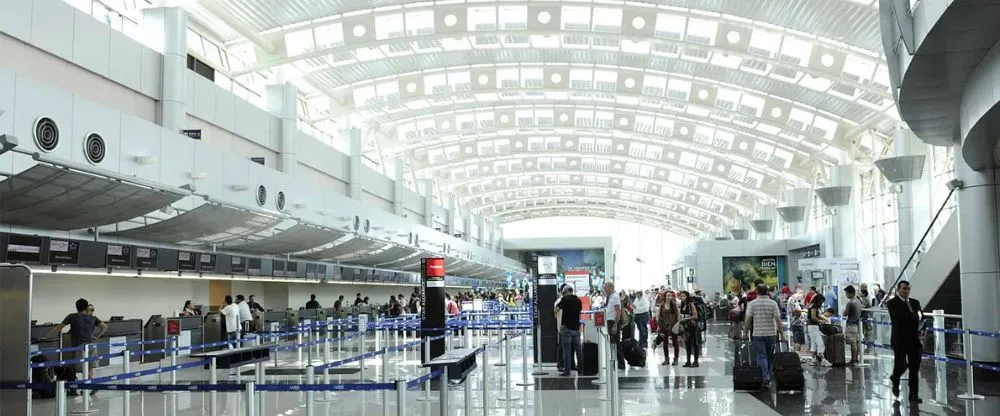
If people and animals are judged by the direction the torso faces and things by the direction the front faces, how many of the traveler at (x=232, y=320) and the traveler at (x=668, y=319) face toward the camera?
1

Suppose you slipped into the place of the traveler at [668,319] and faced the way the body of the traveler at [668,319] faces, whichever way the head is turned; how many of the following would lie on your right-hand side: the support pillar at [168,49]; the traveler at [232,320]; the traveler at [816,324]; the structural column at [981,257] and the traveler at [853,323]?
2

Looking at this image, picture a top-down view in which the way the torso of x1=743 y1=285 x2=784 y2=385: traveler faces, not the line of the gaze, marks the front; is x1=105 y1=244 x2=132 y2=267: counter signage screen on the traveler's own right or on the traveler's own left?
on the traveler's own left

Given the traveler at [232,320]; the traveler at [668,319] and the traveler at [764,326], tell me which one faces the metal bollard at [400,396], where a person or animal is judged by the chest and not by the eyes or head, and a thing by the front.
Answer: the traveler at [668,319]

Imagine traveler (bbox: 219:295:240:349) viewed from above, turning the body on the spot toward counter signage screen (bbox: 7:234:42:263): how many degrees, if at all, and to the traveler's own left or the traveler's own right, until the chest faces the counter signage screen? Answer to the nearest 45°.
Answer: approximately 90° to the traveler's own left

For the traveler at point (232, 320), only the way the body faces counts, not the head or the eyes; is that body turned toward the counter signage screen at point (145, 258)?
no

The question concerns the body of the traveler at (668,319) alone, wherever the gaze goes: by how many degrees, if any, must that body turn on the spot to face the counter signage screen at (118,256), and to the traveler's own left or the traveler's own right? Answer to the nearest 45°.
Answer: approximately 90° to the traveler's own right

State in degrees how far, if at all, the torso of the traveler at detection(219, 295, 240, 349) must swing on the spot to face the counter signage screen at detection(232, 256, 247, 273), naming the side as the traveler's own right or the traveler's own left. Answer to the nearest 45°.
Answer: approximately 45° to the traveler's own right

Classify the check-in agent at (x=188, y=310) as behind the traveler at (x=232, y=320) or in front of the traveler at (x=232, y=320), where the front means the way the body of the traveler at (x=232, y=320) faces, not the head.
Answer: in front

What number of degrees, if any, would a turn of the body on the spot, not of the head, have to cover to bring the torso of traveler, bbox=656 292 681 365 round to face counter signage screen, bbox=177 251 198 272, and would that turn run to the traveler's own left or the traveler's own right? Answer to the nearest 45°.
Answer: approximately 90° to the traveler's own right

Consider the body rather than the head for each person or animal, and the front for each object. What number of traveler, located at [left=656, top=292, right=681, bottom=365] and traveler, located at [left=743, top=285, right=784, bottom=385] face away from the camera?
1

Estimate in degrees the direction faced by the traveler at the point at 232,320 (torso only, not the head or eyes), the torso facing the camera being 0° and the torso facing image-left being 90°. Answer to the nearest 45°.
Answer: approximately 135°

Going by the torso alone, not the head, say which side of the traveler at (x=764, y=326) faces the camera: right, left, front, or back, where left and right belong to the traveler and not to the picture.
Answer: back

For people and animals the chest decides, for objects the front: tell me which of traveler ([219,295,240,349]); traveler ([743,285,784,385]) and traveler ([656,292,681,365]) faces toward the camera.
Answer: traveler ([656,292,681,365])

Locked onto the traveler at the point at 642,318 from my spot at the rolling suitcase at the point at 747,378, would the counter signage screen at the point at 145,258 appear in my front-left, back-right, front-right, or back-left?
front-left

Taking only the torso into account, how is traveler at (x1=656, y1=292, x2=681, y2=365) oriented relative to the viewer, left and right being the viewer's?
facing the viewer

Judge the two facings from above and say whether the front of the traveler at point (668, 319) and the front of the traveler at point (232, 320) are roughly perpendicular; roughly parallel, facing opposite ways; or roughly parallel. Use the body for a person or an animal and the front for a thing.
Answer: roughly perpendicular

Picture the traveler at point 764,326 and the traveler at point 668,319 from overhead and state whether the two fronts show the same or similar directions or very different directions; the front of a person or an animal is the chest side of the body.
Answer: very different directions

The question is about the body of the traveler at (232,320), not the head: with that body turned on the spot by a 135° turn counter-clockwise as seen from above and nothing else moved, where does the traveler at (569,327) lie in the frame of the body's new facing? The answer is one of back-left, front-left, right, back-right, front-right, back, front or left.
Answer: front-left
